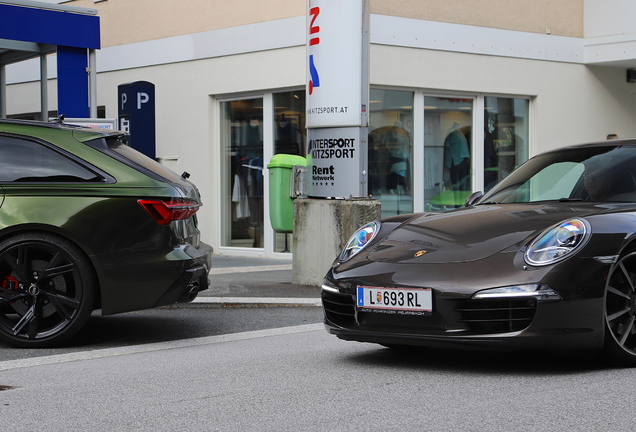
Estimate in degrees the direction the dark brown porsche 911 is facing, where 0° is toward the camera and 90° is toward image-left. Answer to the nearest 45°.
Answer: approximately 45°

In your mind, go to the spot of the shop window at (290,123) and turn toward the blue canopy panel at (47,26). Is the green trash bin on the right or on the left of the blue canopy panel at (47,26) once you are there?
left

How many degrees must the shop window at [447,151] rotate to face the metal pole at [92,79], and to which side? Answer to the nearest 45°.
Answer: approximately 45° to its right

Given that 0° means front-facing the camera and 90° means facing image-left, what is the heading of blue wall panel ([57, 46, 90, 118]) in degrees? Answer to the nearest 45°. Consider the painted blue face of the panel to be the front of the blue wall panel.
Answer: approximately 0°
